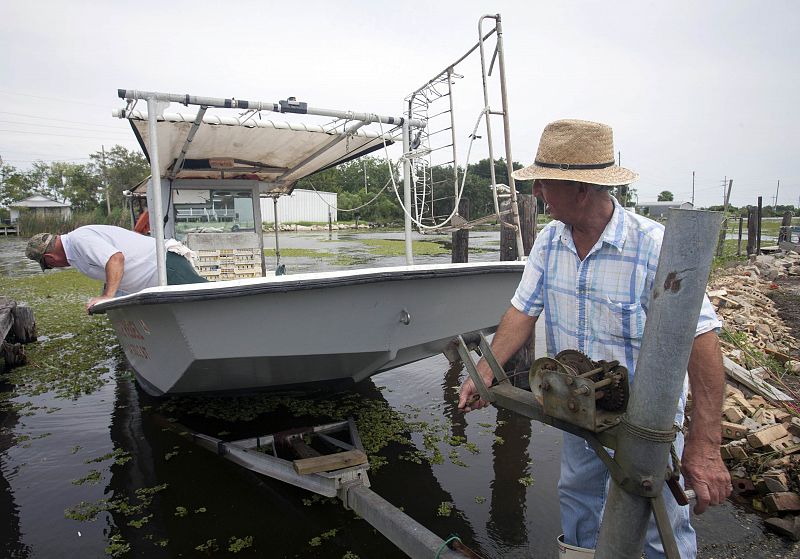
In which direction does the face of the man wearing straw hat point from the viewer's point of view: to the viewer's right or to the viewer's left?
to the viewer's left

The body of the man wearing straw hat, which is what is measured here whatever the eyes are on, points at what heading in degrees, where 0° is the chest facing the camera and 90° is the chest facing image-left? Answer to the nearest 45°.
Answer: approximately 45°

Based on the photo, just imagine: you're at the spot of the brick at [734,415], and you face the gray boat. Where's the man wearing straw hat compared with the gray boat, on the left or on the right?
left

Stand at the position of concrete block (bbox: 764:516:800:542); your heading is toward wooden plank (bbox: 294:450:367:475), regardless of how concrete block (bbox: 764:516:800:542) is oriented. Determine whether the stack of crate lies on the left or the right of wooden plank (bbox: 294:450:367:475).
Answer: right

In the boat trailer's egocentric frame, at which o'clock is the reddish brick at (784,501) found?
The reddish brick is roughly at 11 o'clock from the boat trailer.

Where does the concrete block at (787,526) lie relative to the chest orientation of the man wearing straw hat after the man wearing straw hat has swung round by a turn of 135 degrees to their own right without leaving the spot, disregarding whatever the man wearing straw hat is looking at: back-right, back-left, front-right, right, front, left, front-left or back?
front-right

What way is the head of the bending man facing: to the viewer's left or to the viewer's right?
to the viewer's left

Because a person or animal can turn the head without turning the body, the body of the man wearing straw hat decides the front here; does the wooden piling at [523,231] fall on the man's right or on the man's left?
on the man's right

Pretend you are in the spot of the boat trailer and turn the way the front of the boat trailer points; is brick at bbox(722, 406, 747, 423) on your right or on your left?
on your left

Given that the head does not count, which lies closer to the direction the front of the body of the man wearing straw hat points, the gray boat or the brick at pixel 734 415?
the gray boat

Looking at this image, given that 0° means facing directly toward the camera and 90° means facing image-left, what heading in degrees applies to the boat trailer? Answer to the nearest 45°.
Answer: approximately 315°

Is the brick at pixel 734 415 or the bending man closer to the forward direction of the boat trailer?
the brick
